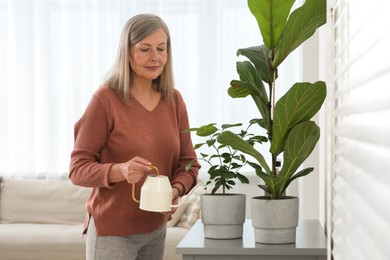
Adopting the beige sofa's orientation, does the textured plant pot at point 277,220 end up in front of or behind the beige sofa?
in front

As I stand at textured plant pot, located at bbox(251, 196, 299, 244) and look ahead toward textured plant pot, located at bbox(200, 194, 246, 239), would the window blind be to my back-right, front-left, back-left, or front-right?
back-left

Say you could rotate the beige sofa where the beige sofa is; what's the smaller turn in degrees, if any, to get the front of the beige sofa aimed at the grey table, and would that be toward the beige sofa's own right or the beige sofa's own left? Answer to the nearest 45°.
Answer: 0° — it already faces it

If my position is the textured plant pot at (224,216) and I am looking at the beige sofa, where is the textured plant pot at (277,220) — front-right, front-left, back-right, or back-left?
back-right

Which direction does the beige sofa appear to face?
toward the camera

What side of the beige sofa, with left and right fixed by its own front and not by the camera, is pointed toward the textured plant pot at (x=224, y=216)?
front

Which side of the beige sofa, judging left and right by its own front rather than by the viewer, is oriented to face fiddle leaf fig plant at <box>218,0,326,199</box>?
front
